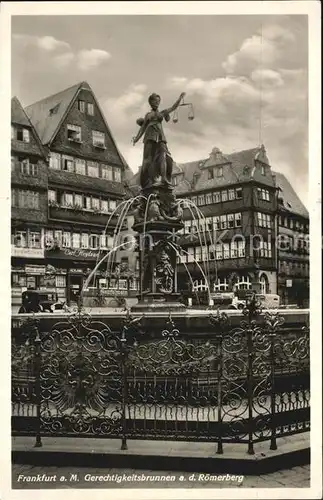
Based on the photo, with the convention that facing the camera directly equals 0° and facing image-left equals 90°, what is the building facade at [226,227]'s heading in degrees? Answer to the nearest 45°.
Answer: approximately 45°

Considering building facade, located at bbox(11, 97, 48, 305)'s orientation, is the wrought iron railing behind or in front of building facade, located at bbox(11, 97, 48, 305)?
in front

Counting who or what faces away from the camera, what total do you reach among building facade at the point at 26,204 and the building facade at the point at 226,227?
0

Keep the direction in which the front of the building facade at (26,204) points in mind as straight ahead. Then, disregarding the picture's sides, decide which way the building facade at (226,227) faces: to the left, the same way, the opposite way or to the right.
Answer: to the right

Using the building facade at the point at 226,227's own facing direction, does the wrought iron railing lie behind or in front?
in front

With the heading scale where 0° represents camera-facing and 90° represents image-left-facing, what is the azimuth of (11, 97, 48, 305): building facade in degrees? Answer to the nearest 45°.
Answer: approximately 315°

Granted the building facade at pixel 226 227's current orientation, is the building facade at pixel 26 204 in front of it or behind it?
in front
